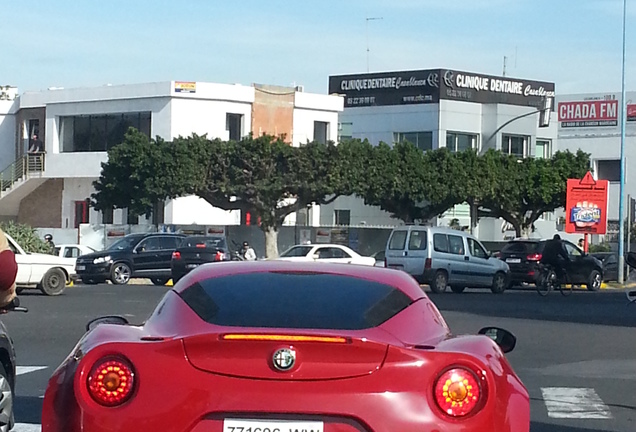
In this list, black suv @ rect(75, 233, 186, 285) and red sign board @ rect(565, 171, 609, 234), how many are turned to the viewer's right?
0

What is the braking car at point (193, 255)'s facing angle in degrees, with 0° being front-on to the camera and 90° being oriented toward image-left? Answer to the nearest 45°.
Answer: approximately 225°

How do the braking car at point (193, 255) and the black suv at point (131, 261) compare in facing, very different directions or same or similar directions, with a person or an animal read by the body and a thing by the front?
very different directions

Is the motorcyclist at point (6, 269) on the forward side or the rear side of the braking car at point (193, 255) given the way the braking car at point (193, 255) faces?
on the rear side

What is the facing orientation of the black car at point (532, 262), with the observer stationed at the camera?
facing away from the viewer and to the right of the viewer

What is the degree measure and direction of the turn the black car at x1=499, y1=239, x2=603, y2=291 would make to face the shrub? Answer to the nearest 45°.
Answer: approximately 135° to its left

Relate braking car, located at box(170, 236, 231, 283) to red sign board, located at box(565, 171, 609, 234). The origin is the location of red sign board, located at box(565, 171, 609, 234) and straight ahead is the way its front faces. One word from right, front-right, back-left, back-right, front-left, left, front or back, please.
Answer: front-right

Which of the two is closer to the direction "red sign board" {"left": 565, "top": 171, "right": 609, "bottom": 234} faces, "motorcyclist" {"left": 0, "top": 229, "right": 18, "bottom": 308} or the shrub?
the motorcyclist
